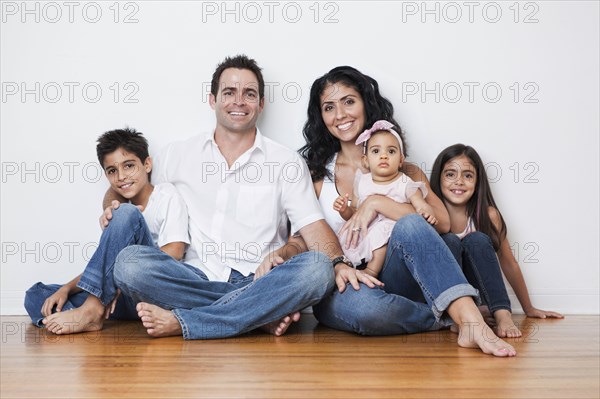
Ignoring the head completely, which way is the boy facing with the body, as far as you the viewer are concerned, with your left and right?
facing the viewer and to the left of the viewer

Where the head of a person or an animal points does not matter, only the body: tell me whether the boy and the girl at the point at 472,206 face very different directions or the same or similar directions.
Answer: same or similar directions

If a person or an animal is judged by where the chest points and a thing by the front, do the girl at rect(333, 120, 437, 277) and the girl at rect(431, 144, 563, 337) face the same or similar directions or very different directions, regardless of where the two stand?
same or similar directions

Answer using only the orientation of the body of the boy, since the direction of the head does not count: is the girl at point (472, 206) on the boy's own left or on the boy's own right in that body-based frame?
on the boy's own left

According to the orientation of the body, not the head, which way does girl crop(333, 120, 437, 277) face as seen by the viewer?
toward the camera

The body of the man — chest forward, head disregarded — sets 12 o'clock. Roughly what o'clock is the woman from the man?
The woman is roughly at 10 o'clock from the man.

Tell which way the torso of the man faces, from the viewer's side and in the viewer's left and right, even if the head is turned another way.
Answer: facing the viewer

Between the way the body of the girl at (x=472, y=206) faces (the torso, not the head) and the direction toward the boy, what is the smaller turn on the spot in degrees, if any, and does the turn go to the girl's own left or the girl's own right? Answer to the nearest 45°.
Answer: approximately 45° to the girl's own right

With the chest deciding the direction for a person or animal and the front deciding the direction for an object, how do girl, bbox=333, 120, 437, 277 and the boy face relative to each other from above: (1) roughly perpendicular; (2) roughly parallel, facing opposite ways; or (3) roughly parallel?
roughly parallel

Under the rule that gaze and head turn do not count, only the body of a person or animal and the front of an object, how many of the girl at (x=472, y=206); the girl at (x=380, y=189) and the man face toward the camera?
3
